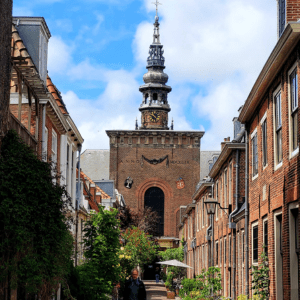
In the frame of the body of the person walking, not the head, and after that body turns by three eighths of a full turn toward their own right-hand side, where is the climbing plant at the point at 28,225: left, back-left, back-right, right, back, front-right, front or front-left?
left

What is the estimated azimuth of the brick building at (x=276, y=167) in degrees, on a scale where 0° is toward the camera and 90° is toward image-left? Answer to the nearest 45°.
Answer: approximately 90°

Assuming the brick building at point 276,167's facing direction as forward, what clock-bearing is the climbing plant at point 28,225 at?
The climbing plant is roughly at 11 o'clock from the brick building.

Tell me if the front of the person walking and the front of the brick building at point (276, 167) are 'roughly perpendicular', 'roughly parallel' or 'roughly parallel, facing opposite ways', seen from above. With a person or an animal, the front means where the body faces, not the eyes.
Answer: roughly perpendicular

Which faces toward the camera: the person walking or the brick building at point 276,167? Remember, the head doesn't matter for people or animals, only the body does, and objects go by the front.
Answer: the person walking

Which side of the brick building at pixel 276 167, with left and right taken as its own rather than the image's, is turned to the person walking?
front

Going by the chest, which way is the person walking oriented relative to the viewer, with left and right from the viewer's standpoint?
facing the viewer

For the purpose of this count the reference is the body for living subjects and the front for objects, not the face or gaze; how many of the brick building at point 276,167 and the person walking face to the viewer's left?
1
